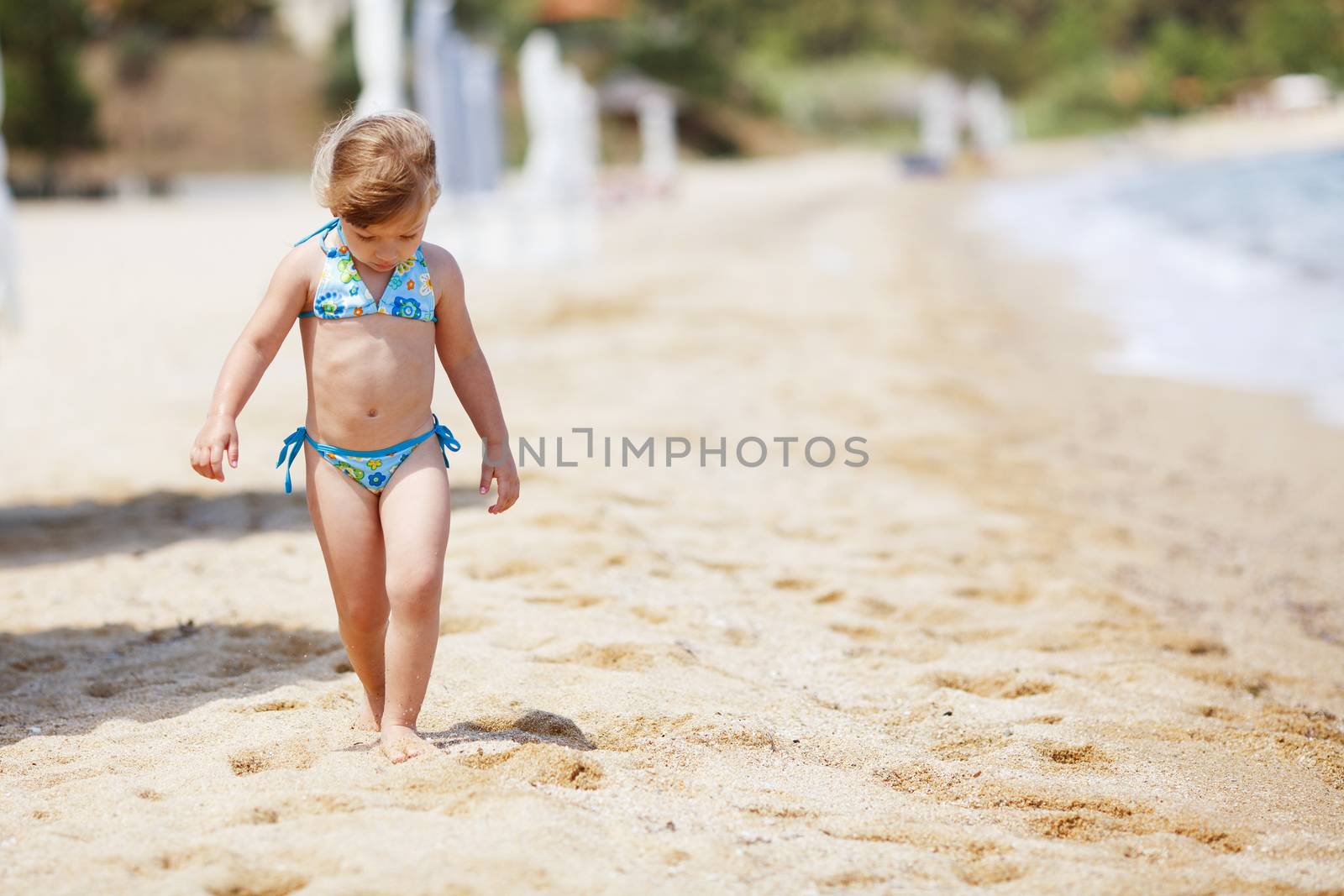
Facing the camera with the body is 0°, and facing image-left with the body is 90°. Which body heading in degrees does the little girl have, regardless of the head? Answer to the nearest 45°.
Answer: approximately 0°

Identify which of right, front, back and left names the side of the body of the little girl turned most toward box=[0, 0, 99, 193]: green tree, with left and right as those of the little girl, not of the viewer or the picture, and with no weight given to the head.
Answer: back

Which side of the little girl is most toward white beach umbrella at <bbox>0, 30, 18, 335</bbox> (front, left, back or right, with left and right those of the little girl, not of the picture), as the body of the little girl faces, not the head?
back
